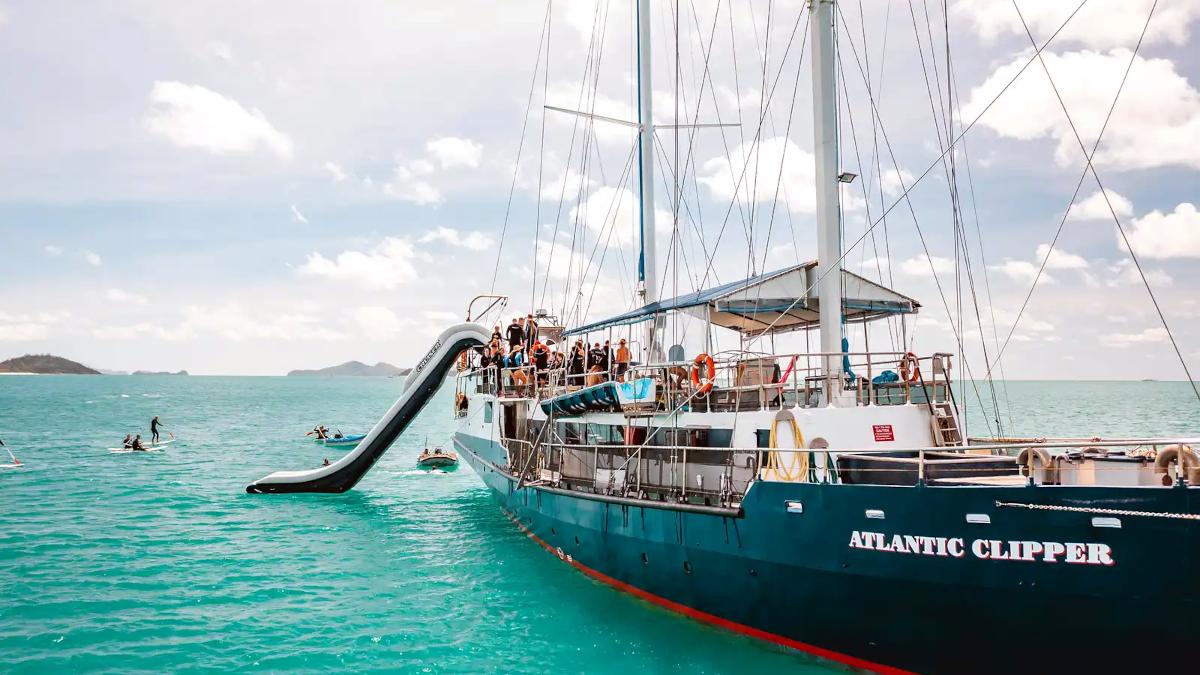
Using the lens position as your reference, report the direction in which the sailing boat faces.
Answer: facing the viewer and to the right of the viewer
